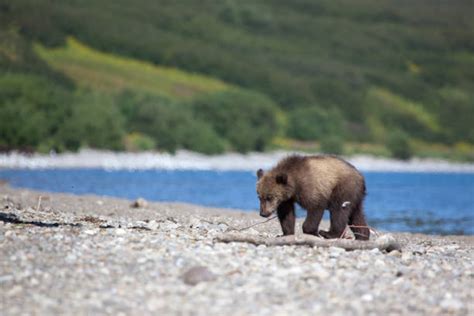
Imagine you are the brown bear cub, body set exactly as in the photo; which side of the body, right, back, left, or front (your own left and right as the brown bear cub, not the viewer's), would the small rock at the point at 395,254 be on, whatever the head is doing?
back

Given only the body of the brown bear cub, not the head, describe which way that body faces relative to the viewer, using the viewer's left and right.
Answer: facing to the left of the viewer

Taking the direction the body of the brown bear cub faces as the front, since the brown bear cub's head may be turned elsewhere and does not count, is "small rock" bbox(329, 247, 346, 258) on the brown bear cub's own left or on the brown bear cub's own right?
on the brown bear cub's own left

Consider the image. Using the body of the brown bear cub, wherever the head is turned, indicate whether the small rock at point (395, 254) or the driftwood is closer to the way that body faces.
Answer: the driftwood

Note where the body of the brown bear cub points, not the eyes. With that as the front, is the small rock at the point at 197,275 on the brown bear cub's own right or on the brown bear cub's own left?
on the brown bear cub's own left

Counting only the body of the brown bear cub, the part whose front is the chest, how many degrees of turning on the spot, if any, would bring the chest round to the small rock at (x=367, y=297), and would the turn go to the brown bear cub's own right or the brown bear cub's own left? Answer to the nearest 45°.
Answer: approximately 90° to the brown bear cub's own left

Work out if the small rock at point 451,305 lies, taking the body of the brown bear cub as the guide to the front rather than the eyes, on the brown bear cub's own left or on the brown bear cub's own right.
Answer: on the brown bear cub's own left

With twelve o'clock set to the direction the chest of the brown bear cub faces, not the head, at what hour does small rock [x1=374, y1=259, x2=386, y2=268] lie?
The small rock is roughly at 8 o'clock from the brown bear cub.

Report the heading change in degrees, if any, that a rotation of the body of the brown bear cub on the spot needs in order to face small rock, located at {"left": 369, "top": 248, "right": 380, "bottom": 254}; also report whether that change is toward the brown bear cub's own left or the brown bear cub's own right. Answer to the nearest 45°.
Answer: approximately 135° to the brown bear cub's own left

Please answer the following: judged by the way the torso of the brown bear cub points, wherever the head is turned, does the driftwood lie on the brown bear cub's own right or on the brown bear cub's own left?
on the brown bear cub's own left
